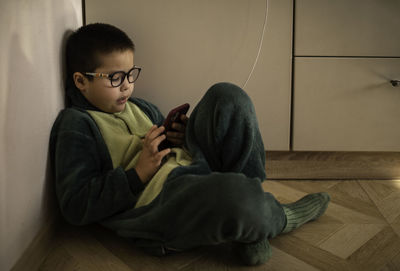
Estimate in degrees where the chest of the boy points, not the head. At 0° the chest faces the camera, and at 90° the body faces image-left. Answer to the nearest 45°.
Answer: approximately 315°

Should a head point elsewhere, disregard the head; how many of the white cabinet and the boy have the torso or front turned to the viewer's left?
0

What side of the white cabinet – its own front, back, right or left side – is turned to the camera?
front

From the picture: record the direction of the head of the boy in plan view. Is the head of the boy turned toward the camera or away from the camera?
toward the camera
